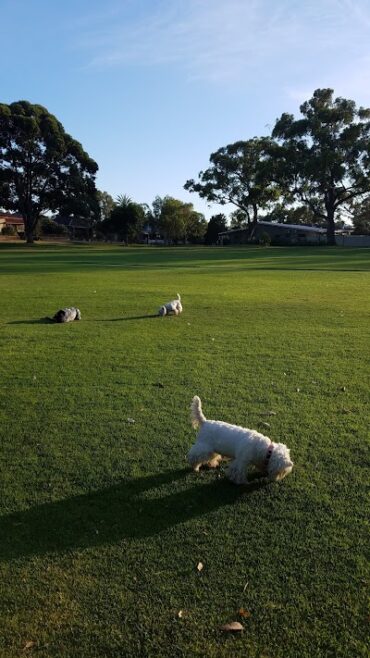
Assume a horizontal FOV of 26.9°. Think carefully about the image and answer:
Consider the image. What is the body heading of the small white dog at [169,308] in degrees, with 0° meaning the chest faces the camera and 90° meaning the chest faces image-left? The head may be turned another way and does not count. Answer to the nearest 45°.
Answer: approximately 90°

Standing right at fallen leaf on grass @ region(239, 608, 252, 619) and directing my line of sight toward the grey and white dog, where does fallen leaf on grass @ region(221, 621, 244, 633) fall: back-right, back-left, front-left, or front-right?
back-left

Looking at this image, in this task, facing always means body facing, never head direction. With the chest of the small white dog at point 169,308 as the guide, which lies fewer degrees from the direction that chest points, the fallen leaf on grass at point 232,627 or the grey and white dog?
the grey and white dog

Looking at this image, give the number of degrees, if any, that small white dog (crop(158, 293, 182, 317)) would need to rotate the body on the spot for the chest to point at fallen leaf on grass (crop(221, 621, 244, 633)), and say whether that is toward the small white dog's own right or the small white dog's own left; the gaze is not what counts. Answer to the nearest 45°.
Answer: approximately 90° to the small white dog's own left

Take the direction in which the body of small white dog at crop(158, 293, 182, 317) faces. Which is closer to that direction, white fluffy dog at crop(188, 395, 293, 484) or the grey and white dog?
the grey and white dog

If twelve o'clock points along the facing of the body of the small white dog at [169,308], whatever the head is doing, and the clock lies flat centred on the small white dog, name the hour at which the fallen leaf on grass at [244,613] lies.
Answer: The fallen leaf on grass is roughly at 9 o'clock from the small white dog.

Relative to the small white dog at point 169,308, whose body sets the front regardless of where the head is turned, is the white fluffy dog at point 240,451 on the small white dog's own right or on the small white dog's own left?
on the small white dog's own left

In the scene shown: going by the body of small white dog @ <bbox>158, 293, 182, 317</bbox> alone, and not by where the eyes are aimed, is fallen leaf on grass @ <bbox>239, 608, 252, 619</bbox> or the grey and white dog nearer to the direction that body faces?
the grey and white dog

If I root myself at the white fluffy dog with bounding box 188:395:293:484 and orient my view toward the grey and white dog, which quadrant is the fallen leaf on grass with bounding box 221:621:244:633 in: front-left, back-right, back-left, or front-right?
back-left
